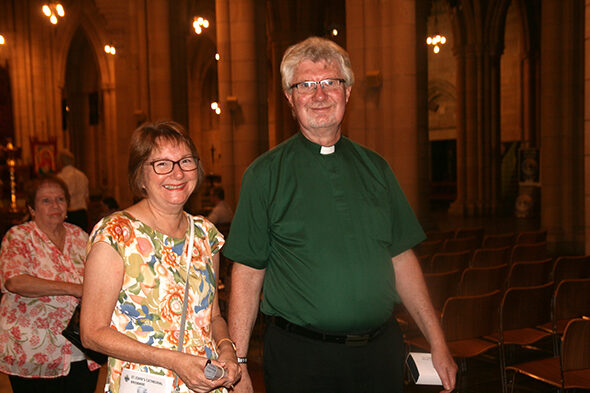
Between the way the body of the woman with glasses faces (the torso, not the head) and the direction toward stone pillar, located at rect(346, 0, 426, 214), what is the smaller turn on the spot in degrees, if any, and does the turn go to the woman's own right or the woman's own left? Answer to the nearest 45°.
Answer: approximately 90° to the woman's own left

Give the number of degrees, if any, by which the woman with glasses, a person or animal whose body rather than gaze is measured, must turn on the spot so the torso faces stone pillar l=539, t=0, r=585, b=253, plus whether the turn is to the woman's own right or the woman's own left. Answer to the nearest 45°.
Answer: approximately 90° to the woman's own left

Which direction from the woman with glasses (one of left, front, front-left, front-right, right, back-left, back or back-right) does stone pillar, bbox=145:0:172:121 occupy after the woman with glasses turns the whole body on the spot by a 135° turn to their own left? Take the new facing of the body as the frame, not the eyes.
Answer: front

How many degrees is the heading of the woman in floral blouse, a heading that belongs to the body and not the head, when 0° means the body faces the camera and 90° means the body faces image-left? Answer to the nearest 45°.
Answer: approximately 315°

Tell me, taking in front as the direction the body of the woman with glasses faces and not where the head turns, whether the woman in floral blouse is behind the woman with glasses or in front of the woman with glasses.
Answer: behind

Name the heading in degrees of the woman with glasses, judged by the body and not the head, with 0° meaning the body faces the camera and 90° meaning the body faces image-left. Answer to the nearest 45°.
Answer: approximately 315°

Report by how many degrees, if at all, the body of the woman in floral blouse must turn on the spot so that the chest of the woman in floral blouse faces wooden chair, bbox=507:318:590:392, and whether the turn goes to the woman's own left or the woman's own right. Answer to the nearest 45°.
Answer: approximately 45° to the woman's own left

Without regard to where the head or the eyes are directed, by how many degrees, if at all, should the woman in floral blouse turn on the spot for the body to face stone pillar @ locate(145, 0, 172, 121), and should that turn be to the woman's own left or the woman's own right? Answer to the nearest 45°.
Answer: approximately 135° to the woman's own left

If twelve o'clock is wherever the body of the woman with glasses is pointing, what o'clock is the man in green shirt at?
The man in green shirt is roughly at 10 o'clock from the woman with glasses.

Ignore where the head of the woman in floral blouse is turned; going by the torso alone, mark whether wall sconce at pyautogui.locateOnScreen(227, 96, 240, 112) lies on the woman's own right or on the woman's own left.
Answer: on the woman's own left

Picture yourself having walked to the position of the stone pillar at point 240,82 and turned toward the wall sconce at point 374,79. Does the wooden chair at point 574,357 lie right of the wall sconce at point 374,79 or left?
right
